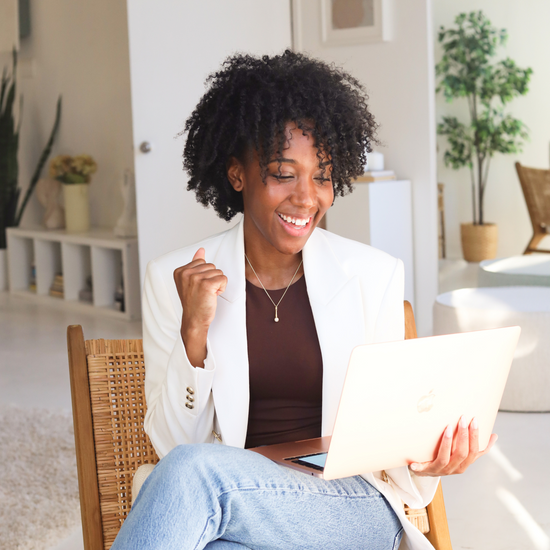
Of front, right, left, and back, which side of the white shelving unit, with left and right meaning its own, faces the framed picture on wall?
left

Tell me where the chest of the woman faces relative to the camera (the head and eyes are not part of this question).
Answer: toward the camera

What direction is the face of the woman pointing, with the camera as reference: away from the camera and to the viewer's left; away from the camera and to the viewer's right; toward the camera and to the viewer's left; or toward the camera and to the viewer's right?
toward the camera and to the viewer's right

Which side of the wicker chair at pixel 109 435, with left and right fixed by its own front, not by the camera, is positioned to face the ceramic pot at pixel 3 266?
back

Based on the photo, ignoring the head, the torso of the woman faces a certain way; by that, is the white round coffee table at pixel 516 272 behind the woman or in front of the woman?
behind

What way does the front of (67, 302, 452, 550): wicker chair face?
toward the camera

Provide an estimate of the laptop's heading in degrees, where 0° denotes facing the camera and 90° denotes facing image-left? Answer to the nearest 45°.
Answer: approximately 135°

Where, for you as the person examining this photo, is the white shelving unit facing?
facing the viewer and to the left of the viewer

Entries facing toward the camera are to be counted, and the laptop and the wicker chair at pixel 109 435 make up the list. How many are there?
1

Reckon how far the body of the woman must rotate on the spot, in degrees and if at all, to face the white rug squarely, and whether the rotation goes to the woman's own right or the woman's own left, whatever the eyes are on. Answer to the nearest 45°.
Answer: approximately 135° to the woman's own right

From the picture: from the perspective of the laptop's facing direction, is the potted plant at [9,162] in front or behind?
in front

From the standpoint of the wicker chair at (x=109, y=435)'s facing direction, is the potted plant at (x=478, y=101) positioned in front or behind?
behind

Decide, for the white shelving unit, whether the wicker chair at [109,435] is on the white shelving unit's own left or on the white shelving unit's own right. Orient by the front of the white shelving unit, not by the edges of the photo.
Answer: on the white shelving unit's own left
